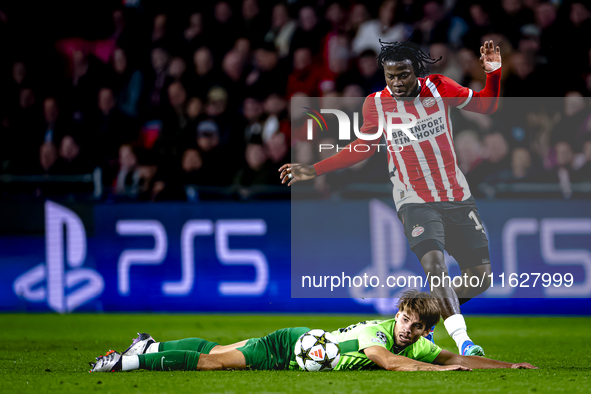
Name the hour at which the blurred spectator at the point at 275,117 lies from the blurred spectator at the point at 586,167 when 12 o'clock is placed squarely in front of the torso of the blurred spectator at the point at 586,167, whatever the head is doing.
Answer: the blurred spectator at the point at 275,117 is roughly at 3 o'clock from the blurred spectator at the point at 586,167.

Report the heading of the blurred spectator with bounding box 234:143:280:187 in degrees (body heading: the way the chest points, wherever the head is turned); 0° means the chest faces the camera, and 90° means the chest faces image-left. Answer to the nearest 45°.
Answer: approximately 0°

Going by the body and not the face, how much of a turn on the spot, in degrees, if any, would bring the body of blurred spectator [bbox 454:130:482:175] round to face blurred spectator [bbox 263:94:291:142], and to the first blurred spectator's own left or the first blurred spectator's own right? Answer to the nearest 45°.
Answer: approximately 135° to the first blurred spectator's own right

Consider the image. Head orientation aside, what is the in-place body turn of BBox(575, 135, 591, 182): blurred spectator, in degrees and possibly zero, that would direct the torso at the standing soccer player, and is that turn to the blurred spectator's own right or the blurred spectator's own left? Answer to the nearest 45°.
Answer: approximately 45° to the blurred spectator's own right

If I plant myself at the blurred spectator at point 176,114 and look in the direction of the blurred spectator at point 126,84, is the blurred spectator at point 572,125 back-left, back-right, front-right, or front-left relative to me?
back-right

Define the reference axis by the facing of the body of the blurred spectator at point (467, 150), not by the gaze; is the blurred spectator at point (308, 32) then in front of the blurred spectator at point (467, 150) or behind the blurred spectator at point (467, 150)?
behind
